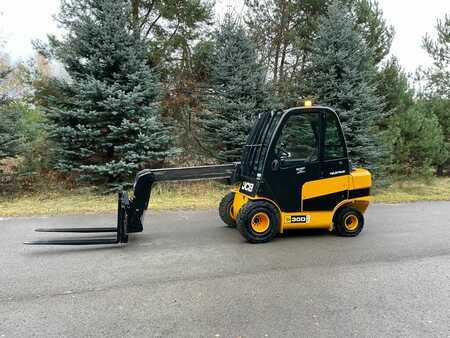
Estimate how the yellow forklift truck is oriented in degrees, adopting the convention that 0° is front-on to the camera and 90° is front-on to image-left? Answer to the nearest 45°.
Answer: approximately 45°

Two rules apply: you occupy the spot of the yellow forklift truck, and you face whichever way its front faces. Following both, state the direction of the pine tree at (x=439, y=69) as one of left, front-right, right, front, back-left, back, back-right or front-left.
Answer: back

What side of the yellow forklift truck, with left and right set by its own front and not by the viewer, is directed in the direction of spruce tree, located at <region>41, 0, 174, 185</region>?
right

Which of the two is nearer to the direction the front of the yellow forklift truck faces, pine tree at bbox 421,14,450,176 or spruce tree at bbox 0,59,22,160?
the spruce tree

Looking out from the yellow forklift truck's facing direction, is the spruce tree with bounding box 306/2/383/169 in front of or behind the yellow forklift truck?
behind

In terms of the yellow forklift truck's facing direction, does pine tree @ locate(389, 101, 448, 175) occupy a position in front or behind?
behind

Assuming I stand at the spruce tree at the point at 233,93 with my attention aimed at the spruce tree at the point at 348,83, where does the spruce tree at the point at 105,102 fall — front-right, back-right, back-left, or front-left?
back-right

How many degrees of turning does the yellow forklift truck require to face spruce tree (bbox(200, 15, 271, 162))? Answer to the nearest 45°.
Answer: approximately 135° to its right

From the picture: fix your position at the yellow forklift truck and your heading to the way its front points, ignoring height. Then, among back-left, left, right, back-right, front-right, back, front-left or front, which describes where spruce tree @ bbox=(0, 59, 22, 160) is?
right

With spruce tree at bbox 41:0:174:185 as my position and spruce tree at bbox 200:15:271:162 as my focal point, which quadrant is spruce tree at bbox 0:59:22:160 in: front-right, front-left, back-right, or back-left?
back-left
